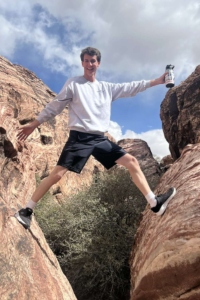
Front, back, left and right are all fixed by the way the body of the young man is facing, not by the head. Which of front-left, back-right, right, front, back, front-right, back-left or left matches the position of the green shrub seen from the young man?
back

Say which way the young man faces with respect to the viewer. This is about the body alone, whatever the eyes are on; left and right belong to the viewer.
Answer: facing the viewer

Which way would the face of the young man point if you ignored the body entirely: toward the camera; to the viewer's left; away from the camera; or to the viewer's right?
toward the camera

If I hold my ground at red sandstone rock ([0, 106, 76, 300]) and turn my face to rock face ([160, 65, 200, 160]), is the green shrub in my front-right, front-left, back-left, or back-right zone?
front-left
